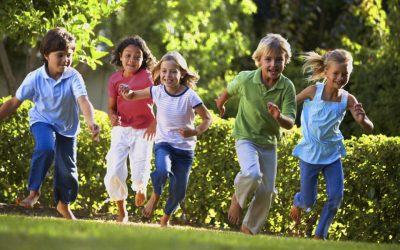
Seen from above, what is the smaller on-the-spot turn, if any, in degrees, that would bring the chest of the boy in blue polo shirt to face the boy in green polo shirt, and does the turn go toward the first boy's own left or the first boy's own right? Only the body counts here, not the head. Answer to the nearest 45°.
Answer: approximately 90° to the first boy's own left

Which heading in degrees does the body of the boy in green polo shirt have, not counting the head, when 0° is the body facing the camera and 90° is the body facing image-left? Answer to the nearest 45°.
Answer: approximately 0°

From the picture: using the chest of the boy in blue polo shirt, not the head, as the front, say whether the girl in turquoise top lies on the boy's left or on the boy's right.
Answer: on the boy's left

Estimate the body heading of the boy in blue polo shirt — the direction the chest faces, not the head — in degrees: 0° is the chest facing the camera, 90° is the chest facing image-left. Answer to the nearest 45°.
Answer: approximately 0°

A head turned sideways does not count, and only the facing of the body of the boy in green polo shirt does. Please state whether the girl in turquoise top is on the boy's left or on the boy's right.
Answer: on the boy's left

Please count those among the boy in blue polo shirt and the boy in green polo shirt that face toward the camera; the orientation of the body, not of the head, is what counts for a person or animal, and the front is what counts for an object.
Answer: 2

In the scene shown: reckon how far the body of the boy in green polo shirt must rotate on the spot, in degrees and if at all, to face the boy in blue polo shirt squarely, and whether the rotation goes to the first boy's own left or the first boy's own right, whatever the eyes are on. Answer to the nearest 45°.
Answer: approximately 90° to the first boy's own right
